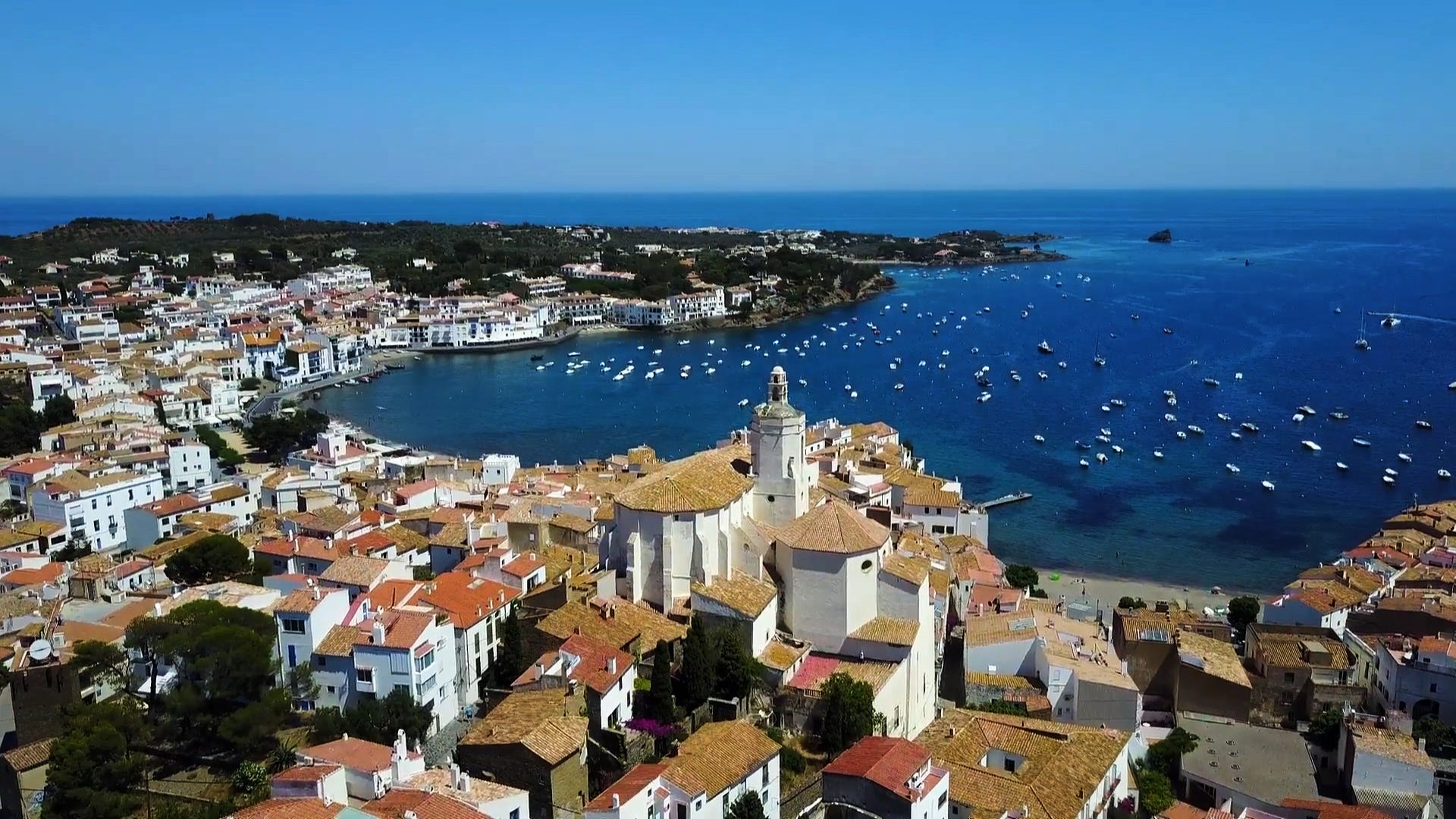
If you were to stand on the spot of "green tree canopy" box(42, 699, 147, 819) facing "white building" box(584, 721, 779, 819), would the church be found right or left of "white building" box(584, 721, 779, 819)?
left

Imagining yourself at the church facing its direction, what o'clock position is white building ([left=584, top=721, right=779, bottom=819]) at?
The white building is roughly at 5 o'clock from the church.

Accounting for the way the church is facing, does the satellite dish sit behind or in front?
behind

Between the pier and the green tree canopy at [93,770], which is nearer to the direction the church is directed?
the pier

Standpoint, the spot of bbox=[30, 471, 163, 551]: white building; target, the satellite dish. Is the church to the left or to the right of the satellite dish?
left

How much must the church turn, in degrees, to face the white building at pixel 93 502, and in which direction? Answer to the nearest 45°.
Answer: approximately 90° to its left

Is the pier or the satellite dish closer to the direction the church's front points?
the pier

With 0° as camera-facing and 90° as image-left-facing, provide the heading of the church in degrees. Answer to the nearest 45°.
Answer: approximately 225°

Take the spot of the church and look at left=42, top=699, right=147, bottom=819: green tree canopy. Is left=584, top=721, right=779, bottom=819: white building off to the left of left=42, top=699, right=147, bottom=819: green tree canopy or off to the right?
left
